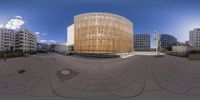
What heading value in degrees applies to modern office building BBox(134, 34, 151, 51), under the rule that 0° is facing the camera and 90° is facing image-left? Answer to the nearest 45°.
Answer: approximately 0°

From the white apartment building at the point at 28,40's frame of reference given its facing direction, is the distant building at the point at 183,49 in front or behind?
in front

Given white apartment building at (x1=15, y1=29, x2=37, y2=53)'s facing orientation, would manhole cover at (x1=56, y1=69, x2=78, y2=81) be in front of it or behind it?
in front

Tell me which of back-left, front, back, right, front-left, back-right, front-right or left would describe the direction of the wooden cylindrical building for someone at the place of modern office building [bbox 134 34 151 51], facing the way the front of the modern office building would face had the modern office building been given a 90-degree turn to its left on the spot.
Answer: back-right

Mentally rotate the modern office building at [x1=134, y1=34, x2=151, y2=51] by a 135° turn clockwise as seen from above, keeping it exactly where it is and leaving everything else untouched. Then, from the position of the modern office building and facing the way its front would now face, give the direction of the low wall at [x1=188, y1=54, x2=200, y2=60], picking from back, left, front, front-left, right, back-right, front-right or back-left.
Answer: back-left
